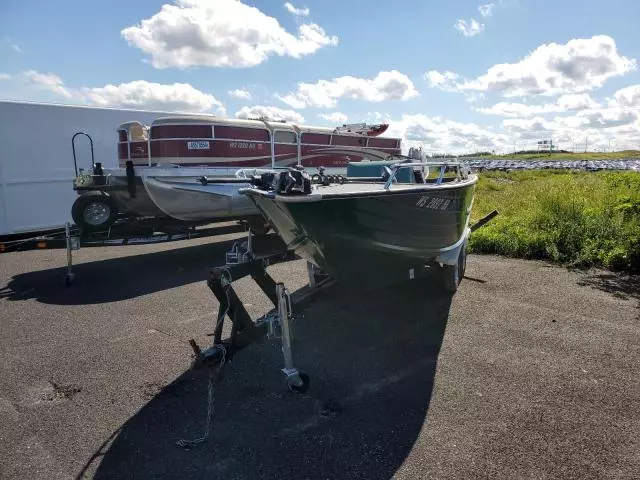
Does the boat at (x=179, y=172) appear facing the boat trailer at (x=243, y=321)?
no

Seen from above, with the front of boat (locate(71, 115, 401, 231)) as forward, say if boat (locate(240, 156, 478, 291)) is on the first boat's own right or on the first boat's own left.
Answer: on the first boat's own left

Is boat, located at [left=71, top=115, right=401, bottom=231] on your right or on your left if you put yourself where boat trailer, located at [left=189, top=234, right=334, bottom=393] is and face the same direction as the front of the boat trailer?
on your right

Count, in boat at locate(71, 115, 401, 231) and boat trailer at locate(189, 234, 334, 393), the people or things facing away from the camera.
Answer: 0

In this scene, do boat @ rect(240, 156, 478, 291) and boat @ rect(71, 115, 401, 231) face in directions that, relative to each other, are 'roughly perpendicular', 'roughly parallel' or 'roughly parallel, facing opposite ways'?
roughly parallel

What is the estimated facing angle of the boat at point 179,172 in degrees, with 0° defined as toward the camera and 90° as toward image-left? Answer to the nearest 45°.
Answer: approximately 45°

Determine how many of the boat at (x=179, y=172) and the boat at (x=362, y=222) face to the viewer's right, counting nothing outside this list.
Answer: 0

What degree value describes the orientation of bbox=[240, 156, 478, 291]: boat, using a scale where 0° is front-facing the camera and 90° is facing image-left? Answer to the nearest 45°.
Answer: approximately 45°

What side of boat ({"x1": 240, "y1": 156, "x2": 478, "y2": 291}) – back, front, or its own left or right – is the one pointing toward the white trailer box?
right
